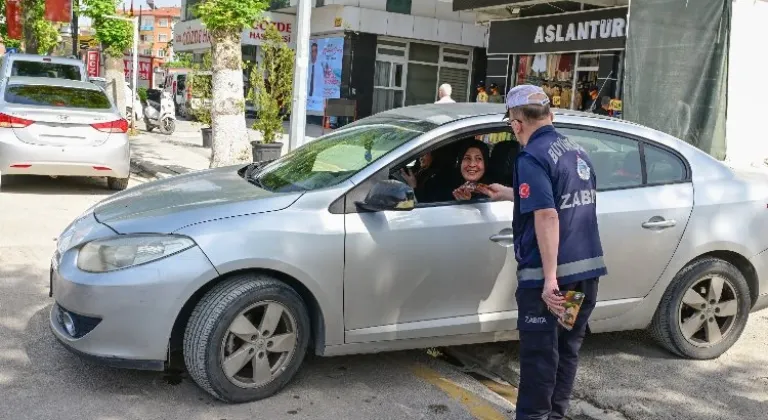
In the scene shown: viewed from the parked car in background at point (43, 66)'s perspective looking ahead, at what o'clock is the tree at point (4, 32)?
The tree is roughly at 12 o'clock from the parked car in background.

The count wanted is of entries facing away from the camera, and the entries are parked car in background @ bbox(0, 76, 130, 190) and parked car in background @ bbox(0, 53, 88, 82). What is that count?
2

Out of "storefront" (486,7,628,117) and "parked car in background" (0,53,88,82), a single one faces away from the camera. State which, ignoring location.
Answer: the parked car in background

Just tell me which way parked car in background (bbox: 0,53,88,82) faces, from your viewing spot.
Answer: facing away from the viewer

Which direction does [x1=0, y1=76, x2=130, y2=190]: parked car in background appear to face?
away from the camera

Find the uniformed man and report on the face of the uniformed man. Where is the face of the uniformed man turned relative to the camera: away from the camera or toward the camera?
away from the camera

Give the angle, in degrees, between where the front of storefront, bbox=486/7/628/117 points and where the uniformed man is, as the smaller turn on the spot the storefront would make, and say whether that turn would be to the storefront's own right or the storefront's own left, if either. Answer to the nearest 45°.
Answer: approximately 45° to the storefront's own left

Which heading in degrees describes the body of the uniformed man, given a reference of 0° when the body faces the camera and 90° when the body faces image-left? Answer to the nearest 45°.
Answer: approximately 135°

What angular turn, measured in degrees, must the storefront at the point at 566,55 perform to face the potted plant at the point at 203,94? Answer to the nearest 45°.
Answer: approximately 45° to its right

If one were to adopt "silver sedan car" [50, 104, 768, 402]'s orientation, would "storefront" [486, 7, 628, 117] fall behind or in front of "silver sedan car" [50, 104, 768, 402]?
behind

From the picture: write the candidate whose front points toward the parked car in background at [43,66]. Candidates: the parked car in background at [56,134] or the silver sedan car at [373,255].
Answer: the parked car in background at [56,134]

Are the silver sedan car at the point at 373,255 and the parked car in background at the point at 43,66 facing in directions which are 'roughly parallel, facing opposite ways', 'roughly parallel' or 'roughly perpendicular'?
roughly perpendicular

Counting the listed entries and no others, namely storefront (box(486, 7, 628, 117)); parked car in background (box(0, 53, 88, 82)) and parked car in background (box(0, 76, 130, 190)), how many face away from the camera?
2

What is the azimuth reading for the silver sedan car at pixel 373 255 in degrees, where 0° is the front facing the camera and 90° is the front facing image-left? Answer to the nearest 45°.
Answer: approximately 45°
